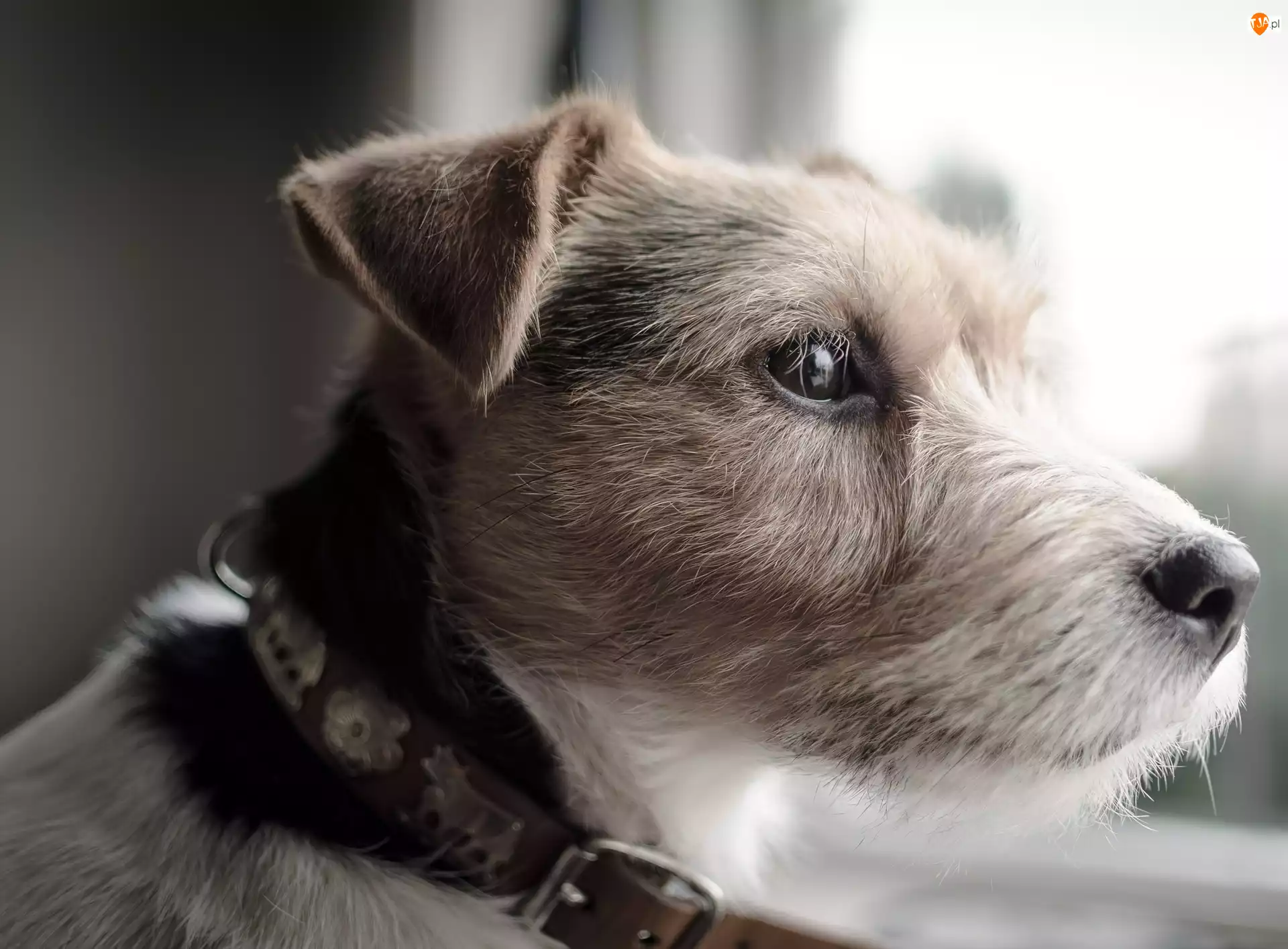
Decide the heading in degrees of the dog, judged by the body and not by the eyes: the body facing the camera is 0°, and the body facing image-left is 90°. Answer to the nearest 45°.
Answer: approximately 270°
